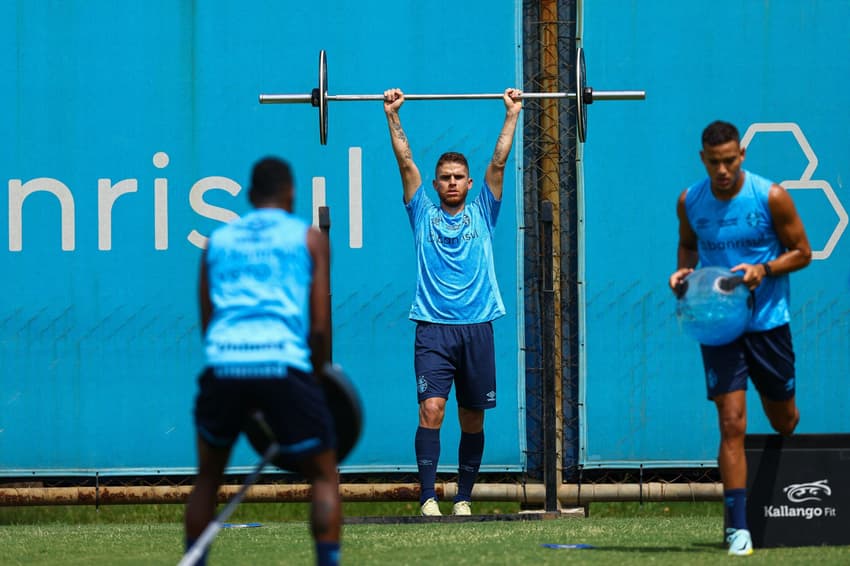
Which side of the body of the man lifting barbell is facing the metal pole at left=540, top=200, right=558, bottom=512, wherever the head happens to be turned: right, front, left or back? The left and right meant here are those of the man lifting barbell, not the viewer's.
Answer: left

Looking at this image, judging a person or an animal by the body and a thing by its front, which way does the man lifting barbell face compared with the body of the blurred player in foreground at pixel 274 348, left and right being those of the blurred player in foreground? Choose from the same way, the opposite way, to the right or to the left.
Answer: the opposite way

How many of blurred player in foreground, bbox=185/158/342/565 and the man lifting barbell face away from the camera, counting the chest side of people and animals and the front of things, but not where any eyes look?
1

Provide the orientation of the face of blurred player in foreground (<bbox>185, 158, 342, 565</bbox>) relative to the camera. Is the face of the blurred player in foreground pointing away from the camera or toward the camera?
away from the camera

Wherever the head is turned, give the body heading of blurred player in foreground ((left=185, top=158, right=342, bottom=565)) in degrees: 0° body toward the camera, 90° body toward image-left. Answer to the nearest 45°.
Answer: approximately 180°

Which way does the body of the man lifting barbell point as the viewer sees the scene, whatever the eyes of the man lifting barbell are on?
toward the camera

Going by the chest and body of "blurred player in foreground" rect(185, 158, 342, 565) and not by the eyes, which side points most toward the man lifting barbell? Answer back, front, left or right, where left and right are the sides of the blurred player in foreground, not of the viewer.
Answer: front

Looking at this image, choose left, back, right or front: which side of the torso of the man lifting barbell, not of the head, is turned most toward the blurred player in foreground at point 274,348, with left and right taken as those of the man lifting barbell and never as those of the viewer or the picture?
front
